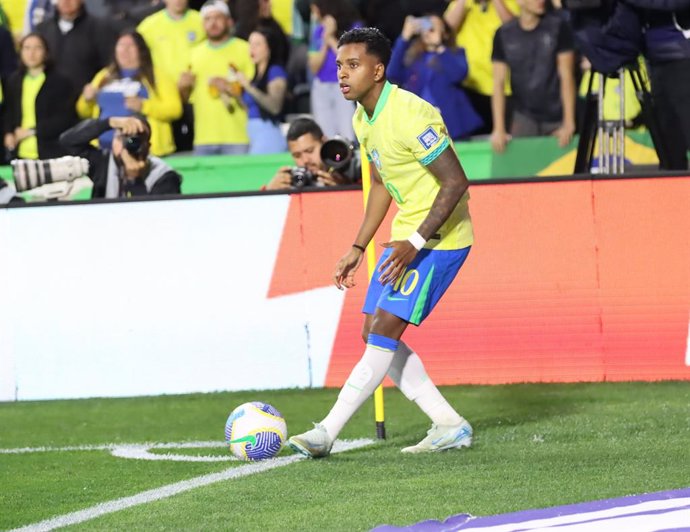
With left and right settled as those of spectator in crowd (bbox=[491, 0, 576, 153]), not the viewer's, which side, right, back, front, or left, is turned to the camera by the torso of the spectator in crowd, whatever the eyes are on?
front

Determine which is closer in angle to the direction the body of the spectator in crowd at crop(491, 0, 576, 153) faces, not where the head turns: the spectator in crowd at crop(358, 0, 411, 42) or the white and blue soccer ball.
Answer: the white and blue soccer ball

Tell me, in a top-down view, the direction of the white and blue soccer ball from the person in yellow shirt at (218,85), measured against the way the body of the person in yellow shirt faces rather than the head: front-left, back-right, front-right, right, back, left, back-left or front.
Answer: front

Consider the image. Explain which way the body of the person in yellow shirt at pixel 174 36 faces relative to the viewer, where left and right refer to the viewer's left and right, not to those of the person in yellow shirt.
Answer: facing the viewer

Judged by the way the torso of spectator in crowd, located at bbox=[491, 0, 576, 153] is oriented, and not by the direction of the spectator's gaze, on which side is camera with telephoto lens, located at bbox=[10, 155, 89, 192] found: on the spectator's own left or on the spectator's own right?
on the spectator's own right

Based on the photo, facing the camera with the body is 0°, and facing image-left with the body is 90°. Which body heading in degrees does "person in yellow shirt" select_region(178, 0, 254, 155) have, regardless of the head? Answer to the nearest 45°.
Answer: approximately 0°

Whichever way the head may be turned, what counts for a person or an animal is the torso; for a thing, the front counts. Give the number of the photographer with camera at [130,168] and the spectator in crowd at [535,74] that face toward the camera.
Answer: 2

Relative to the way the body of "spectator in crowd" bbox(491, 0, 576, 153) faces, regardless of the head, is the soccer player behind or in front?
in front

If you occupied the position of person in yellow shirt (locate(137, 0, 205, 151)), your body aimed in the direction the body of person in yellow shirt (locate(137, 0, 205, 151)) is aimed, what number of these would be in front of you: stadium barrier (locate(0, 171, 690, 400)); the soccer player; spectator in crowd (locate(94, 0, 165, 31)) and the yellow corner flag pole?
3

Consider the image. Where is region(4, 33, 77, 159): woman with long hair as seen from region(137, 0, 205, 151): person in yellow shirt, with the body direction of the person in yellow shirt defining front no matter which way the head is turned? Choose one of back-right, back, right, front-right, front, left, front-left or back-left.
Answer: right

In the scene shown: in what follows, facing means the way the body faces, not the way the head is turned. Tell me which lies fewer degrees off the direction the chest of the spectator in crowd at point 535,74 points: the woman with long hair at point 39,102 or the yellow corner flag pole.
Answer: the yellow corner flag pole

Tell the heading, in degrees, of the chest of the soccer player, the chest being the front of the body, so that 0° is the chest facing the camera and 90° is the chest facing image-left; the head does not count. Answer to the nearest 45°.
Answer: approximately 45°

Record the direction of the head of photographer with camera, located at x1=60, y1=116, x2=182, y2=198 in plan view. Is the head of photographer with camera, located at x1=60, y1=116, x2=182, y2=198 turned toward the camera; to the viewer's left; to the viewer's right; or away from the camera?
toward the camera

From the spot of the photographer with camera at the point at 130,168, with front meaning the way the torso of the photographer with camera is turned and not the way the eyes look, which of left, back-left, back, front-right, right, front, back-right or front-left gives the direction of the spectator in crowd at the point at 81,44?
back

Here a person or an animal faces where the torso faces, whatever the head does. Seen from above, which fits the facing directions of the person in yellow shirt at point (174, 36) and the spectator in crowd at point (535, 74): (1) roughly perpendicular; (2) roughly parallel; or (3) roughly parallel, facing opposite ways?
roughly parallel

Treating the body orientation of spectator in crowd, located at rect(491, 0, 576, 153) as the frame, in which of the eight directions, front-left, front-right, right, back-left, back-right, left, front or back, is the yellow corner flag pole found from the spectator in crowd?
front

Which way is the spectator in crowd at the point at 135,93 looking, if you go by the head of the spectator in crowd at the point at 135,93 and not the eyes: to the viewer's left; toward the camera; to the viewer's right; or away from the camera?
toward the camera

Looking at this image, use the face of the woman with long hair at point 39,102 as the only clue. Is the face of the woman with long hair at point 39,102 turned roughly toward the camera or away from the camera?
toward the camera

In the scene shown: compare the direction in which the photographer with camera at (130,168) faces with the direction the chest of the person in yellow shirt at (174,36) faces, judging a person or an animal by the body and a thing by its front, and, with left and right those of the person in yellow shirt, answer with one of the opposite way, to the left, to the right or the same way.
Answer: the same way

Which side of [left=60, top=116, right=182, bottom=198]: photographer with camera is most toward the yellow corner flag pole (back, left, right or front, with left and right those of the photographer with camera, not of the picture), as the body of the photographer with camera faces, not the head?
front

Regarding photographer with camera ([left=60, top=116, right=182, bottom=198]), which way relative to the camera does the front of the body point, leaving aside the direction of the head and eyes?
toward the camera
